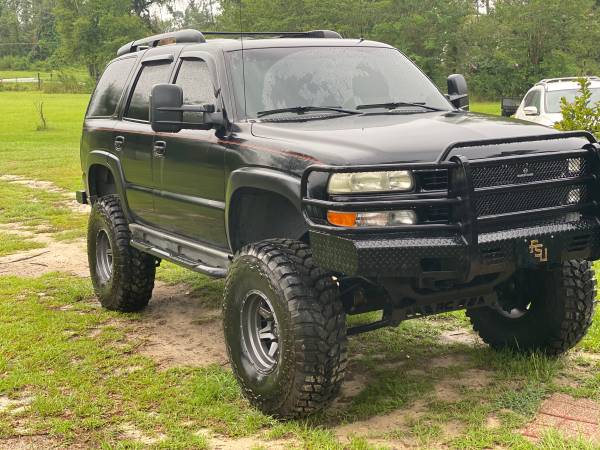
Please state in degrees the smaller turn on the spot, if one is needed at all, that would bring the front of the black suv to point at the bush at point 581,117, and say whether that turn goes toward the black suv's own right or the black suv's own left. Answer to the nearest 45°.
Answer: approximately 90° to the black suv's own left

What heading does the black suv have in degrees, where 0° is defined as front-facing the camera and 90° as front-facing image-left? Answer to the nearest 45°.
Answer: approximately 315°
